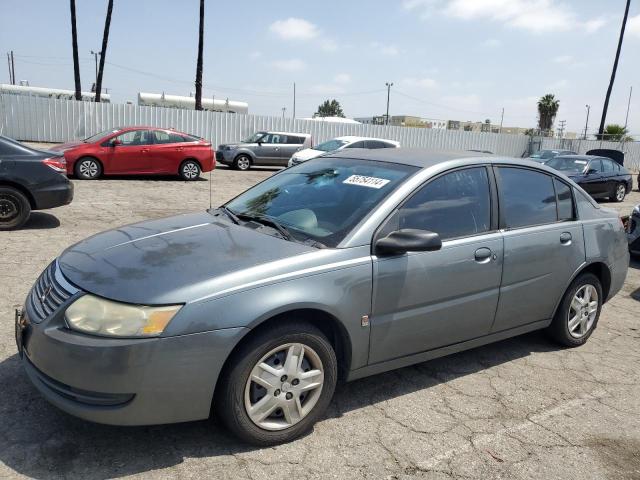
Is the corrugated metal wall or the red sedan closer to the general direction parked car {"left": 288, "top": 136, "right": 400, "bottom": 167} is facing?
the red sedan

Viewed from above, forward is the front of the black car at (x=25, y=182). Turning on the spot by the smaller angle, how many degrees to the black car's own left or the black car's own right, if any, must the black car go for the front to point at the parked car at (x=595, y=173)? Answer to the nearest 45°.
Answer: approximately 180°

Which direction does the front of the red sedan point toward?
to the viewer's left

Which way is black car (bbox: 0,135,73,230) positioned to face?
to the viewer's left

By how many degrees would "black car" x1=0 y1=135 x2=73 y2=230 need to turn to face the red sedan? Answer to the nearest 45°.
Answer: approximately 90° to its right

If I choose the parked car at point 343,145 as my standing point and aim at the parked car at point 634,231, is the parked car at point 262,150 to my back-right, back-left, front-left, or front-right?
back-right

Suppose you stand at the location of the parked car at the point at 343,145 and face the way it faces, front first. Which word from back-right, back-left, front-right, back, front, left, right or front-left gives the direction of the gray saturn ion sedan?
front-left

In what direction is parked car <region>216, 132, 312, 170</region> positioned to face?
to the viewer's left

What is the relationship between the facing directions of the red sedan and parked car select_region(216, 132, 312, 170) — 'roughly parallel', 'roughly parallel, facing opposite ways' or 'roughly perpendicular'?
roughly parallel

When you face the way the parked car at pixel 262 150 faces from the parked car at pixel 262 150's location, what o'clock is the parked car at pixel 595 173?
the parked car at pixel 595 173 is roughly at 7 o'clock from the parked car at pixel 262 150.

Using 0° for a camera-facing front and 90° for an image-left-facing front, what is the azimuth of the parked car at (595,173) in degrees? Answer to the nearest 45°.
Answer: approximately 45°

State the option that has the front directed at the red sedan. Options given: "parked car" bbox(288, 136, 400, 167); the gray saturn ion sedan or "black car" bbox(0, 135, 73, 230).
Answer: the parked car

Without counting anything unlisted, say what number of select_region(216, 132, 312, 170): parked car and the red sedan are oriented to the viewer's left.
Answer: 2

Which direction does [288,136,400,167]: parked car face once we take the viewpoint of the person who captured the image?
facing the viewer and to the left of the viewer

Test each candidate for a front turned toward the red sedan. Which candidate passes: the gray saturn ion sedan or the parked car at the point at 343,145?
the parked car
